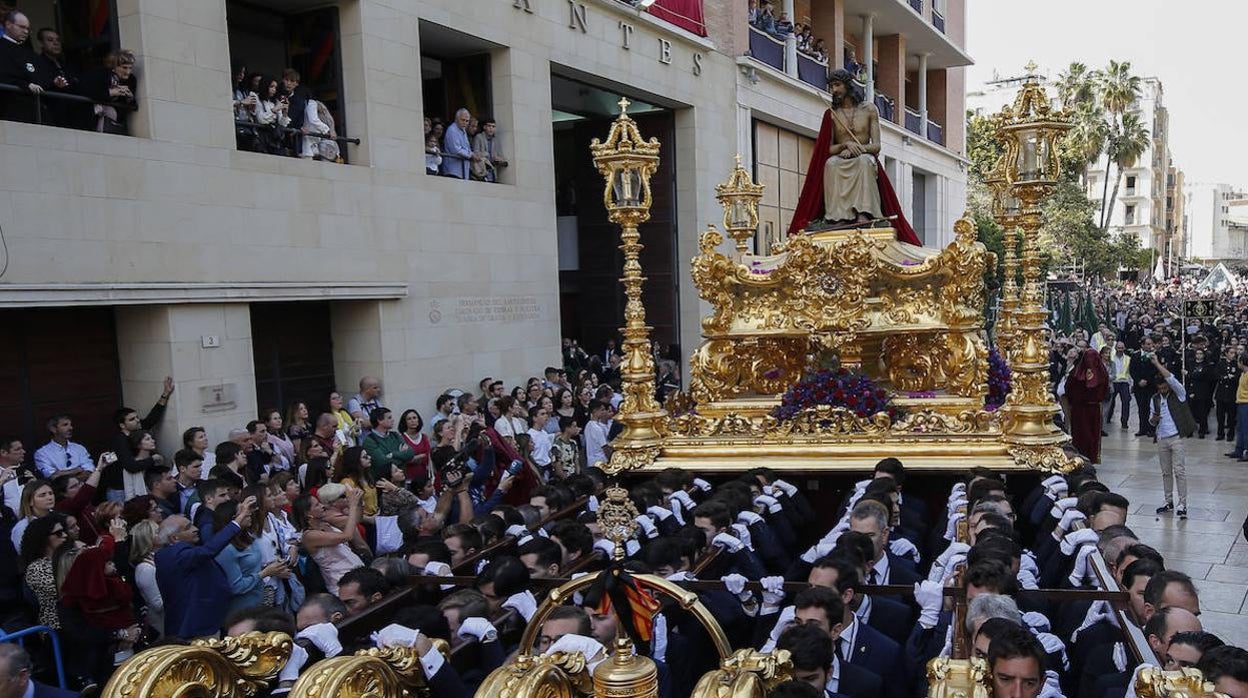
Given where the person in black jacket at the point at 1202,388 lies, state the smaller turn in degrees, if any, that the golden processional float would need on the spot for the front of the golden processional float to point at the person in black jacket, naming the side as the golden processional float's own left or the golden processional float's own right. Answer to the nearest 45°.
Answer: approximately 135° to the golden processional float's own left

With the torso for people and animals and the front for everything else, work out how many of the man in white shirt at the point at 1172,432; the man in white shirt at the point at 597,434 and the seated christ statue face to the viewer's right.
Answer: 1

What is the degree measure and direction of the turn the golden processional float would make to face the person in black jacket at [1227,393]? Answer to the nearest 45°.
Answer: approximately 135° to its left

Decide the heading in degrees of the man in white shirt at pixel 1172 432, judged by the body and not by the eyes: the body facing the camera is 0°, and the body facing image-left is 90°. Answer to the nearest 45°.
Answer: approximately 45°

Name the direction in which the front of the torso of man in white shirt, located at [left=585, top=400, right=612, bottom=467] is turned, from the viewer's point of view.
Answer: to the viewer's right

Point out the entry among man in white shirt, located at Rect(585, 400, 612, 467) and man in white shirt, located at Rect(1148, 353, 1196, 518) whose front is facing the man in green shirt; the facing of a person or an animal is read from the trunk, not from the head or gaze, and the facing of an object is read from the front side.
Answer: man in white shirt, located at Rect(1148, 353, 1196, 518)

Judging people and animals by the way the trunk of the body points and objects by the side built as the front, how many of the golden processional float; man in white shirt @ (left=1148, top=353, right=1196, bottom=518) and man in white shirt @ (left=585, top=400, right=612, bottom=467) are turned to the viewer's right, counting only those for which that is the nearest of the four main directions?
1

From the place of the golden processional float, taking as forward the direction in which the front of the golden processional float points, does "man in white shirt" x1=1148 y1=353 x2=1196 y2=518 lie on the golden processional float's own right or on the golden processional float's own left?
on the golden processional float's own left

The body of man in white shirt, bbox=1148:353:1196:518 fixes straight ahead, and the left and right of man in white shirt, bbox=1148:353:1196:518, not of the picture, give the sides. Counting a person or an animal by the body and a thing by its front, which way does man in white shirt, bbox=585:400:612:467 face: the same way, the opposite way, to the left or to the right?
the opposite way

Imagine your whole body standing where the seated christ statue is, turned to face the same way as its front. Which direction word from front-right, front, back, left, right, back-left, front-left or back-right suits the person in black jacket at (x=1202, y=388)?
back-left

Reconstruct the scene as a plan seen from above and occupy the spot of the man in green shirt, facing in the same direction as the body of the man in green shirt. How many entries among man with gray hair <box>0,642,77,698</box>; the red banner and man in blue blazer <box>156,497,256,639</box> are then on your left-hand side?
1

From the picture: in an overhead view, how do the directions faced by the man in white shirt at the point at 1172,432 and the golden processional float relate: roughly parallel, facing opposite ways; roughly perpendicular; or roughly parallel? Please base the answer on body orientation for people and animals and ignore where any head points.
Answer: roughly perpendicular

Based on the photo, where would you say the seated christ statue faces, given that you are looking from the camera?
facing the viewer

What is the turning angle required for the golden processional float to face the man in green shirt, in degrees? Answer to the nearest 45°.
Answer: approximately 90° to its right

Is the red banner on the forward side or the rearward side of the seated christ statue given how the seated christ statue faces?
on the rearward side

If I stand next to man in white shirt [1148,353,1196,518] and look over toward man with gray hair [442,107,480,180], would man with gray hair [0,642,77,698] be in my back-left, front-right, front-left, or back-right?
front-left

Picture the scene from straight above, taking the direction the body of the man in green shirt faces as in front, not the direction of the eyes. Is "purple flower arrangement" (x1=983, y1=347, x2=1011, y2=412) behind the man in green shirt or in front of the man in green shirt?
in front

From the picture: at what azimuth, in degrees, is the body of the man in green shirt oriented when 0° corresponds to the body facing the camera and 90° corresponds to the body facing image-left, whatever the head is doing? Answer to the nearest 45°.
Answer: approximately 315°

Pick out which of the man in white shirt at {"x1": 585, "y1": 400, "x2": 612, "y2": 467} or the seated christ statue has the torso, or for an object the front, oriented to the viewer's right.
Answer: the man in white shirt
